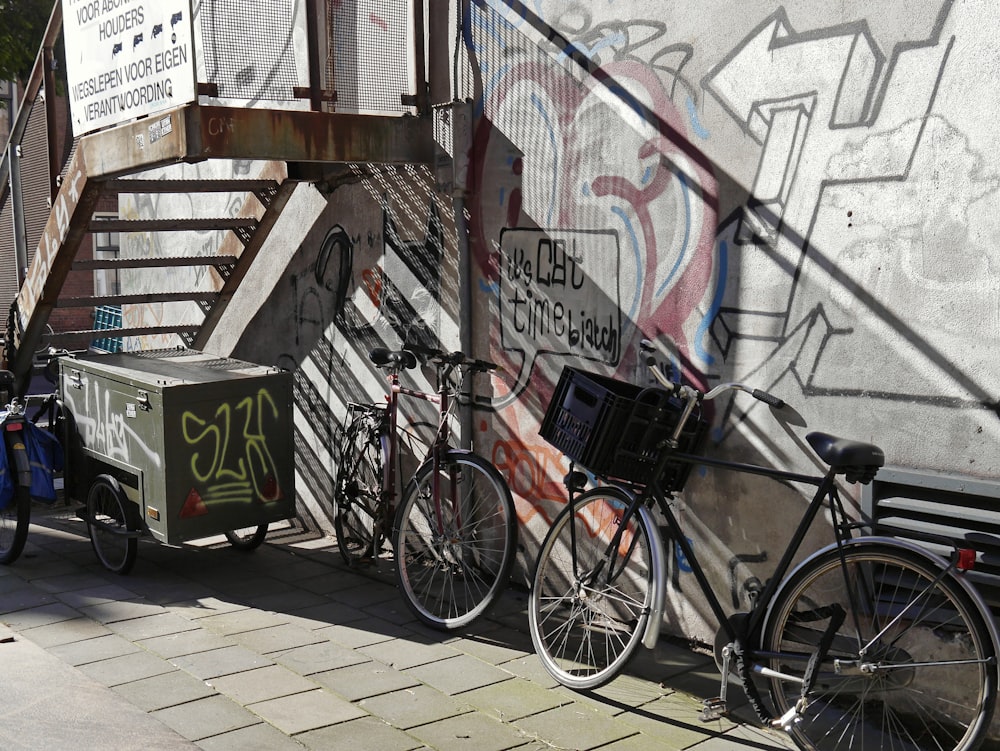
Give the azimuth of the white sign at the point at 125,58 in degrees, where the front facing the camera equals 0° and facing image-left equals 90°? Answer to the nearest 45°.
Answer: approximately 45°

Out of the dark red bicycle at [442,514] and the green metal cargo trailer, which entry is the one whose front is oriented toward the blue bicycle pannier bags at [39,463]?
the green metal cargo trailer

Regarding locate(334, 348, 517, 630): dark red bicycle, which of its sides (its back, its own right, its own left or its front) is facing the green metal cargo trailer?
back

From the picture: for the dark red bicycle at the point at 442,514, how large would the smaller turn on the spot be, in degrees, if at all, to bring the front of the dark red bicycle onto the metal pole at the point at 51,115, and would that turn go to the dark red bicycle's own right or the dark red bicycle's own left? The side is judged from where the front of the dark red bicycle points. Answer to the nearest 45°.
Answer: approximately 180°

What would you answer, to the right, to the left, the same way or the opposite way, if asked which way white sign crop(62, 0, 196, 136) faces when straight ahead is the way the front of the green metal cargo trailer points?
to the left

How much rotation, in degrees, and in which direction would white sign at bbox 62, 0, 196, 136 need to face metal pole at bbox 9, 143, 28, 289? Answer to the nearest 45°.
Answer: approximately 135° to its right

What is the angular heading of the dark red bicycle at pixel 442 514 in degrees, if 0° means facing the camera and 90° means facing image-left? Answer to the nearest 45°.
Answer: approximately 315°

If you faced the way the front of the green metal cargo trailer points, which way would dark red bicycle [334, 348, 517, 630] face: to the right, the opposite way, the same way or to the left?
the opposite way

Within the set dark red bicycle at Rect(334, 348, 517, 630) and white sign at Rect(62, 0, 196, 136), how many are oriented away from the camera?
0

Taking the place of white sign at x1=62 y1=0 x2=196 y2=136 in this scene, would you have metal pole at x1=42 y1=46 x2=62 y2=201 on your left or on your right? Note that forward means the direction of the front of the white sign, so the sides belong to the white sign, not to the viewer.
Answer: on your right

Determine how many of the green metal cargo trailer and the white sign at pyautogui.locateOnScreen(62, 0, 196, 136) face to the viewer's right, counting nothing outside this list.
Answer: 0

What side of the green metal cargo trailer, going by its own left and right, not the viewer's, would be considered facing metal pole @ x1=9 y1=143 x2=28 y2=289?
front

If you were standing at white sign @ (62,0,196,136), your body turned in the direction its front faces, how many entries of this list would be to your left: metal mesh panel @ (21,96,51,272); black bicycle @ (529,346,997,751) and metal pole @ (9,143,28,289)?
1

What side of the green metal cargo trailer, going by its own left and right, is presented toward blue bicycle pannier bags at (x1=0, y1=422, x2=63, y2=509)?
front

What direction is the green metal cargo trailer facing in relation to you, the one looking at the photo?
facing away from the viewer and to the left of the viewer

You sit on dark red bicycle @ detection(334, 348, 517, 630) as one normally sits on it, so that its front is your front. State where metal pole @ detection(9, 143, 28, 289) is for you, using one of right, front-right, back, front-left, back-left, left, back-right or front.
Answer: back
